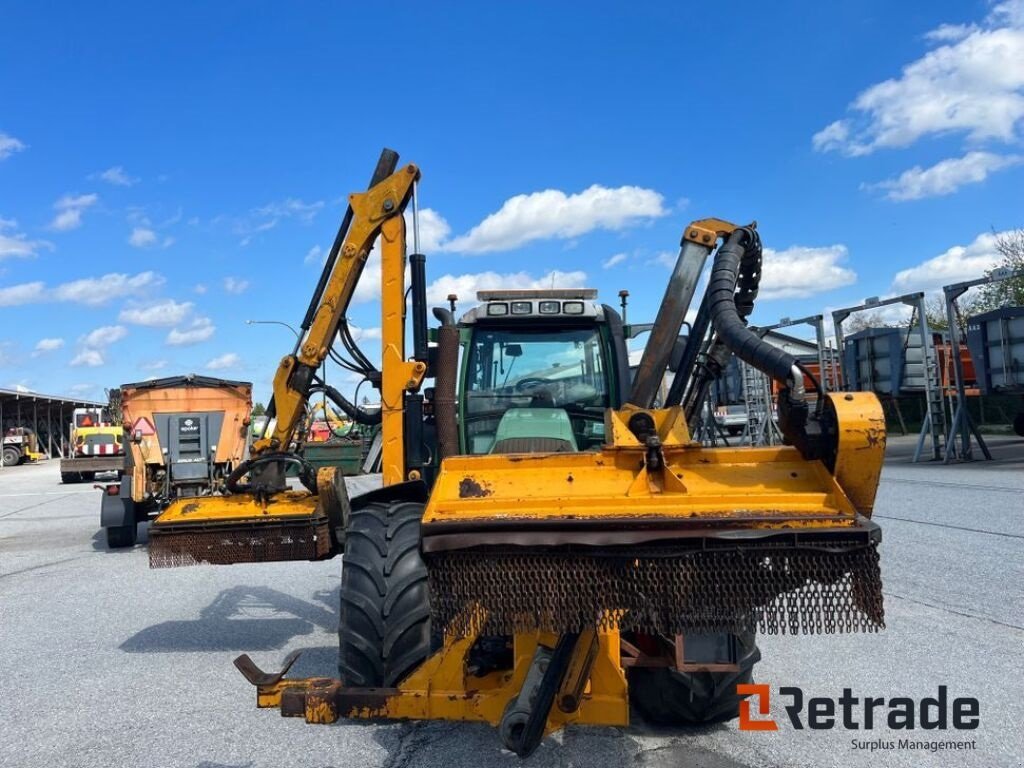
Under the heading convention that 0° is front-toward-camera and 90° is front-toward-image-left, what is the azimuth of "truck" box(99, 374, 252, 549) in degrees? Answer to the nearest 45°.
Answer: approximately 180°

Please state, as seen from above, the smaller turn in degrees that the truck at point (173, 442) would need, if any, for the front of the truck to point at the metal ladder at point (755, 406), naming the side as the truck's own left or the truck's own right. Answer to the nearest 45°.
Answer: approximately 90° to the truck's own right

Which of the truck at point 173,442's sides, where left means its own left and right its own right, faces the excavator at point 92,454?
front

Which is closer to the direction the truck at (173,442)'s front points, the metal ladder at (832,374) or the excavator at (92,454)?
the excavator

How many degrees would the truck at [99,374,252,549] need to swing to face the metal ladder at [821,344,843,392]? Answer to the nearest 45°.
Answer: approximately 90° to its right

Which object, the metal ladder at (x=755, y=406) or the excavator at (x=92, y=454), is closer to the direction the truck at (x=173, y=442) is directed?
the excavator
